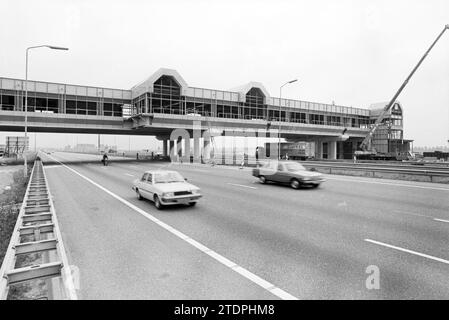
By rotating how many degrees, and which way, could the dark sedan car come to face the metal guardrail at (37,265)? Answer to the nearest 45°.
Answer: approximately 45° to its right

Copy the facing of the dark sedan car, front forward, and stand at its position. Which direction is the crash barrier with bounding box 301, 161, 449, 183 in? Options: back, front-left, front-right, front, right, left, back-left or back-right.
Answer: left

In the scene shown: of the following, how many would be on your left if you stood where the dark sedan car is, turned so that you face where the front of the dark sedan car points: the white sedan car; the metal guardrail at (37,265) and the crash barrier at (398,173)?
1

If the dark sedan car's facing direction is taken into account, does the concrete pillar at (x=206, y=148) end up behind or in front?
behind

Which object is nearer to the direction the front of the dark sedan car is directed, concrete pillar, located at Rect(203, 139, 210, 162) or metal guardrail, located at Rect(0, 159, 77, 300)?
the metal guardrail

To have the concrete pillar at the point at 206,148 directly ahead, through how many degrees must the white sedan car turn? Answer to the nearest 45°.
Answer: approximately 135° to its left

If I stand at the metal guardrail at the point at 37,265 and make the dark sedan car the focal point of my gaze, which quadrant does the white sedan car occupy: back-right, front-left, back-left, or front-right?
front-left

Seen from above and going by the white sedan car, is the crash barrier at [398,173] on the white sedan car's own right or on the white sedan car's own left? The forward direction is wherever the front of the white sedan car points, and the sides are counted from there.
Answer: on the white sedan car's own left

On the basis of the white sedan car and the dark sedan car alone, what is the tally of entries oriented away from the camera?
0

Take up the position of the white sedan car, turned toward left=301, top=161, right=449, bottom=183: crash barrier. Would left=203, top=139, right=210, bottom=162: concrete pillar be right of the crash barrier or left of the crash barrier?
left

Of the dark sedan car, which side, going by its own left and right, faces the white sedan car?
right

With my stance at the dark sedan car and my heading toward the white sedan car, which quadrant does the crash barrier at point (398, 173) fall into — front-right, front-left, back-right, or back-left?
back-left
